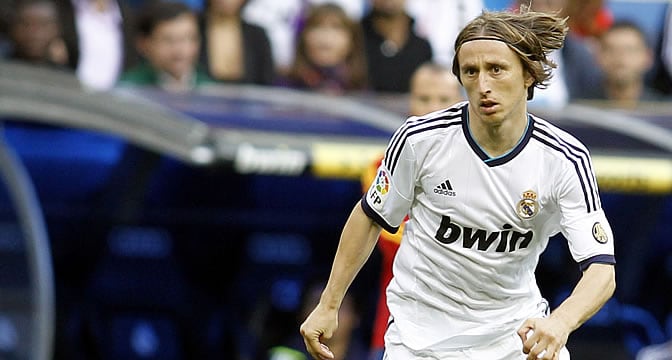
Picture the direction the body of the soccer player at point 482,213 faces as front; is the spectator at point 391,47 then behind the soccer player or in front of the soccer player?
behind

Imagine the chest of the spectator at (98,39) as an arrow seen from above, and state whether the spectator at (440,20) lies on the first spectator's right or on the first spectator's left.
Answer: on the first spectator's left

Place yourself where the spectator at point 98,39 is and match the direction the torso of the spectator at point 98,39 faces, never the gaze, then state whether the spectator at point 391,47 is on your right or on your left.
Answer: on your left
